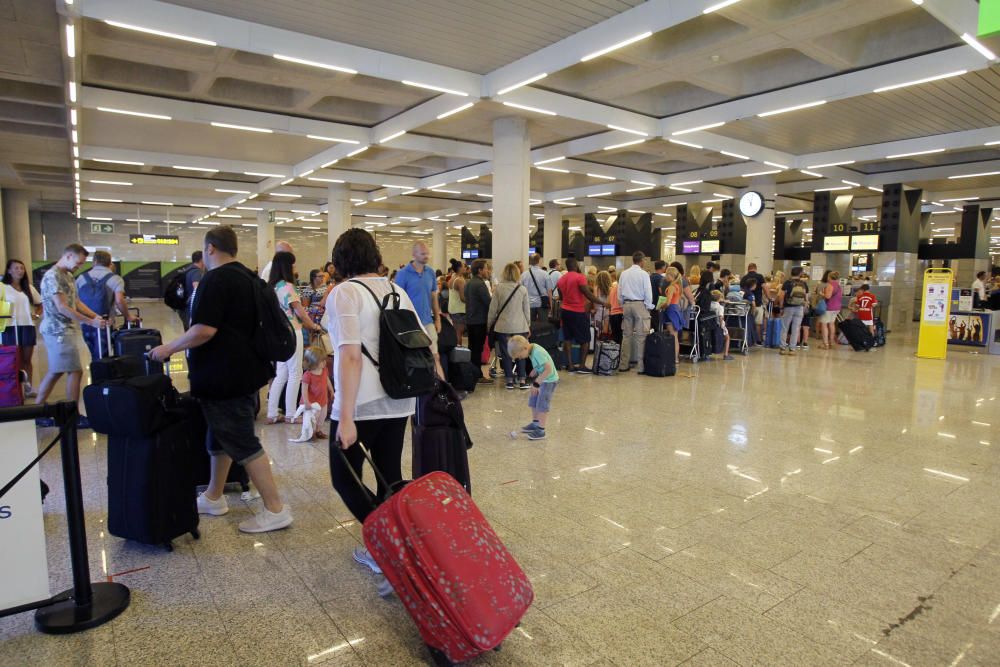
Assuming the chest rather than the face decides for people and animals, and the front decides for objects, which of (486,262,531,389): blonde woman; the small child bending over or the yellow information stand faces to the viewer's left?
the small child bending over

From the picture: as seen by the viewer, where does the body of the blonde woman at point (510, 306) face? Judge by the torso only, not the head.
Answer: away from the camera

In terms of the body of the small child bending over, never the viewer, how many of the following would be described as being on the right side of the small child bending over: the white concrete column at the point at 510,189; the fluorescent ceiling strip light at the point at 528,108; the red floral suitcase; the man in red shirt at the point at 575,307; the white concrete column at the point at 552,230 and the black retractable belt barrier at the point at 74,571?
4

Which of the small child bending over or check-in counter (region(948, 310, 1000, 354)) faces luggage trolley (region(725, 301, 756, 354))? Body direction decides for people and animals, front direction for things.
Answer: the check-in counter

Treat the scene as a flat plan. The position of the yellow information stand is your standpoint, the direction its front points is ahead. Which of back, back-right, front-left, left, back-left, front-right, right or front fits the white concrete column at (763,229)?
back-right

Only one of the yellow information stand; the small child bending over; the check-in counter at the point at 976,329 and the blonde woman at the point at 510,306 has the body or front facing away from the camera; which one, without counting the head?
the blonde woman

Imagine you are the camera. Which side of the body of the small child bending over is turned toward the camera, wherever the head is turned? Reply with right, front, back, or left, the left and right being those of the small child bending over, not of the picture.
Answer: left

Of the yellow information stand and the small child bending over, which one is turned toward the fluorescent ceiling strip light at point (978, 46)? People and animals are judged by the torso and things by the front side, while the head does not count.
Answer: the yellow information stand

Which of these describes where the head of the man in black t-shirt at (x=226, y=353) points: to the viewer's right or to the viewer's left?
to the viewer's left

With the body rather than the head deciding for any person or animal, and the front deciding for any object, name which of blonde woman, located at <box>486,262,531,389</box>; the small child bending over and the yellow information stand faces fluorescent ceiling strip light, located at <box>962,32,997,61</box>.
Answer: the yellow information stand

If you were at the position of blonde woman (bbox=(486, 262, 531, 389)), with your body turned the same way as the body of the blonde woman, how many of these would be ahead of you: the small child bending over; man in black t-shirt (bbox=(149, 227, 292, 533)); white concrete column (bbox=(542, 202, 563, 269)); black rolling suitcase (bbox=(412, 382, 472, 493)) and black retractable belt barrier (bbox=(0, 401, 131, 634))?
1

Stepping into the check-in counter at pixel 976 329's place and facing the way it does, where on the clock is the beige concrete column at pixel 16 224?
The beige concrete column is roughly at 1 o'clock from the check-in counter.

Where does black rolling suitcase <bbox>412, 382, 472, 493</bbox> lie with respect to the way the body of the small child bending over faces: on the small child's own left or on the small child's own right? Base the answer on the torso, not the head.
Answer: on the small child's own left

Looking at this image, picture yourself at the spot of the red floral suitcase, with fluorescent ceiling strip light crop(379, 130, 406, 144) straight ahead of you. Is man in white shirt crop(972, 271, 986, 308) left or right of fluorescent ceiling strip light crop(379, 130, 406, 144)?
right

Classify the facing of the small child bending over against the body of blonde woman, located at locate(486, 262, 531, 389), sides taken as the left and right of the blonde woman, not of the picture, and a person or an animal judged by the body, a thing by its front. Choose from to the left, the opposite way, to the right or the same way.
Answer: to the left

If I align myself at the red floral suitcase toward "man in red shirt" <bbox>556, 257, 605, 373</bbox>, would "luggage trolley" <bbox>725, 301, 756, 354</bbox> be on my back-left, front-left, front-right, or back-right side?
front-right

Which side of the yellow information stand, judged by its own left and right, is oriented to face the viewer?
front

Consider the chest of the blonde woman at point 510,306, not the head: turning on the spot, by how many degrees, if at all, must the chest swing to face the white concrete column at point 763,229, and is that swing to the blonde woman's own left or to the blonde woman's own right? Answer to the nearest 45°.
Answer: approximately 45° to the blonde woman's own right

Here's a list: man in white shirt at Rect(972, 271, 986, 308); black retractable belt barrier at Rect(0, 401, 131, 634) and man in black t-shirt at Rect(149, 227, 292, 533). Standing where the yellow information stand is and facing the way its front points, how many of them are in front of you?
2

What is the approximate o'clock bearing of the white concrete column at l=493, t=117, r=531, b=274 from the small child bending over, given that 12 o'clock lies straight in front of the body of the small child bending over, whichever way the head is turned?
The white concrete column is roughly at 3 o'clock from the small child bending over.
